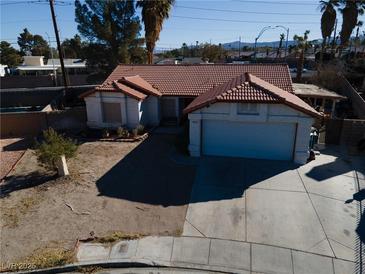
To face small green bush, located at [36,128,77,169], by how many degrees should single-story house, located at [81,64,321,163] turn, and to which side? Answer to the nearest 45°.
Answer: approximately 90° to its right

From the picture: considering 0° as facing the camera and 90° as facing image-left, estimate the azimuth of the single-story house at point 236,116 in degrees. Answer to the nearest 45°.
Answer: approximately 0°

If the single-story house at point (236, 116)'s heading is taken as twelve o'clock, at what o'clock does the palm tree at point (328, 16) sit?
The palm tree is roughly at 7 o'clock from the single-story house.

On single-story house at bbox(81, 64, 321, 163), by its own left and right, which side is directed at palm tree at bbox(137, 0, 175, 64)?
back

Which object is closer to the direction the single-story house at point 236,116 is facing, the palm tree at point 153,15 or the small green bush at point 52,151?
the small green bush

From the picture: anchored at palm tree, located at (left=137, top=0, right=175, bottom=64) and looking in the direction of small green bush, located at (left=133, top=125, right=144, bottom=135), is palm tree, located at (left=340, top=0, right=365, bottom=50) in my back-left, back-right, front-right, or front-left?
back-left

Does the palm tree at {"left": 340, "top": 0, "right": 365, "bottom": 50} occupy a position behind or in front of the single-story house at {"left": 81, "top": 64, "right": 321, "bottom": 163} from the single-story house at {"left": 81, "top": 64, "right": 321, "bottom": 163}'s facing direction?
behind
